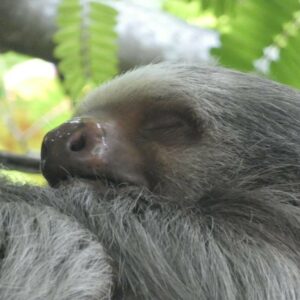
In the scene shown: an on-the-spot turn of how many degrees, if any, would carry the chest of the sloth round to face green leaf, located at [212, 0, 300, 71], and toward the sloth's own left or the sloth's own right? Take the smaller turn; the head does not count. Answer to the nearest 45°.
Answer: approximately 90° to the sloth's own right

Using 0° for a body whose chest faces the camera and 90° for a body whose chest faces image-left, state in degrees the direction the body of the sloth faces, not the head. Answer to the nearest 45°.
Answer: approximately 90°

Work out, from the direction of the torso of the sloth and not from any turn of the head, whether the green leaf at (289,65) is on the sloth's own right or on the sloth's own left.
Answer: on the sloth's own right
